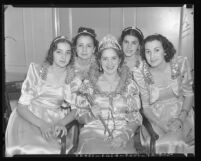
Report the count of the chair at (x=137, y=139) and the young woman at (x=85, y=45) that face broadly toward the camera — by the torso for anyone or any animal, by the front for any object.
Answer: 2

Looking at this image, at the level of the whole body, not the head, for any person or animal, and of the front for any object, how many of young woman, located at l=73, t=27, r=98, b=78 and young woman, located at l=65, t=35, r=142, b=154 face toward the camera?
2

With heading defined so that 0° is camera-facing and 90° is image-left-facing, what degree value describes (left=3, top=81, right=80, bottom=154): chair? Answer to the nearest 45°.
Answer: approximately 315°

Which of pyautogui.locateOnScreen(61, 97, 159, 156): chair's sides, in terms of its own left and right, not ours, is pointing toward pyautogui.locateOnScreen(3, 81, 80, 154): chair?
right

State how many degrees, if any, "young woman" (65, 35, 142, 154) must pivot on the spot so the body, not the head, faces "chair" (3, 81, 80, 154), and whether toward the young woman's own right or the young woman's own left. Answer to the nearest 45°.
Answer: approximately 90° to the young woman's own right

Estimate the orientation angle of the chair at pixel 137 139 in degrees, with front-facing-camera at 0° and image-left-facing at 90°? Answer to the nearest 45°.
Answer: approximately 0°

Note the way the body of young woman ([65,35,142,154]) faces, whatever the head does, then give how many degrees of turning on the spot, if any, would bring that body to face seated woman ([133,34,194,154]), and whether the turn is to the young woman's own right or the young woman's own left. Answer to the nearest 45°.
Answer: approximately 90° to the young woman's own left

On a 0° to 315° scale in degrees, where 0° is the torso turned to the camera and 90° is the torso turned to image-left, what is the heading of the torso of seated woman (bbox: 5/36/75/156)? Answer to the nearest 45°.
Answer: approximately 315°
